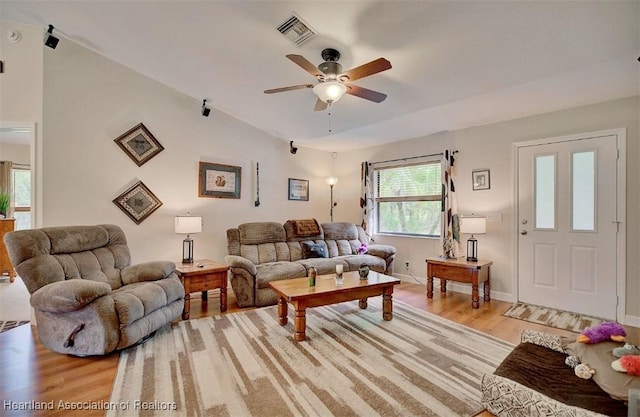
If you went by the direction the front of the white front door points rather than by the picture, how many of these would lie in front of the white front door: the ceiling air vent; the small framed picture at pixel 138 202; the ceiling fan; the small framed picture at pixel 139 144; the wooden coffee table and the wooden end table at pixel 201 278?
6

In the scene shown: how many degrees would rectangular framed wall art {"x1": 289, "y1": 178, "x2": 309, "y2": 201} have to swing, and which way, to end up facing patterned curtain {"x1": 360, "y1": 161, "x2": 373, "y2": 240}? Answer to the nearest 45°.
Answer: approximately 45° to its left

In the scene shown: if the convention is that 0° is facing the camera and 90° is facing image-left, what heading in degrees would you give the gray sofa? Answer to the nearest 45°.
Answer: approximately 315°

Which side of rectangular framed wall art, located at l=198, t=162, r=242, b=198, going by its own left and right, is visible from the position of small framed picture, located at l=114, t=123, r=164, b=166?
right

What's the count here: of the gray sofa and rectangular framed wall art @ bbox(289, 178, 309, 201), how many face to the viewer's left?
0

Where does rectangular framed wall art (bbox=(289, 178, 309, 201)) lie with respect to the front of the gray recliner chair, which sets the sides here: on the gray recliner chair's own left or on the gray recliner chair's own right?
on the gray recliner chair's own left

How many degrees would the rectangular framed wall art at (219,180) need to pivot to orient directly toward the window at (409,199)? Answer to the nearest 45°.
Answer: approximately 45° to its left

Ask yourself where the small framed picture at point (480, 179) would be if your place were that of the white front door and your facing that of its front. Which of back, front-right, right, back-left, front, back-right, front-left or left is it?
front-right

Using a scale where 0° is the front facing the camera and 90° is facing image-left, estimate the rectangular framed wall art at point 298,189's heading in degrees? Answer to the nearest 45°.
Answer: approximately 315°

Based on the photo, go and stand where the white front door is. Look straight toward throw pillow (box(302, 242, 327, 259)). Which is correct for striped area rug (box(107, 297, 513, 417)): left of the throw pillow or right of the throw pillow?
left

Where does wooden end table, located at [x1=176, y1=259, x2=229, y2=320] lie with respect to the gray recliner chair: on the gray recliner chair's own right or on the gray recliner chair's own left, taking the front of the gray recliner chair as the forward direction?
on the gray recliner chair's own left

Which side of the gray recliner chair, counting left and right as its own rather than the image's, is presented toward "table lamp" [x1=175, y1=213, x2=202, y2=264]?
left

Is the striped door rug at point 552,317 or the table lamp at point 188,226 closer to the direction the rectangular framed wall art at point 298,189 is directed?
the striped door rug

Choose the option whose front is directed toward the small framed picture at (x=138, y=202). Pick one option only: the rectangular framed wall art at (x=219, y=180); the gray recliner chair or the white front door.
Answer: the white front door
